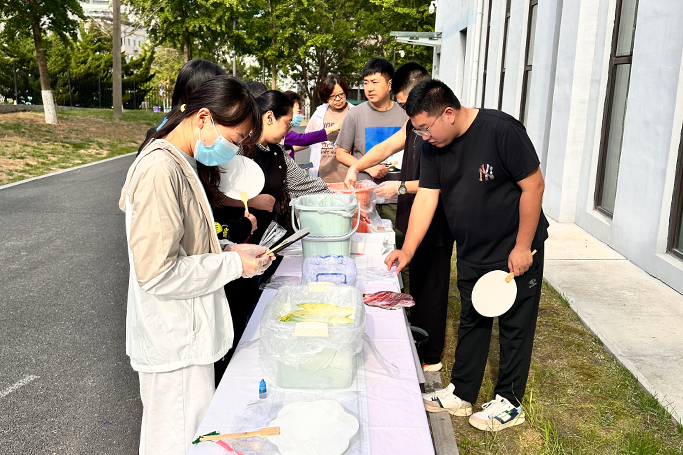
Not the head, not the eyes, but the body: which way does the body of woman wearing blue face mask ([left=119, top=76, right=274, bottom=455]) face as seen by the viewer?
to the viewer's right

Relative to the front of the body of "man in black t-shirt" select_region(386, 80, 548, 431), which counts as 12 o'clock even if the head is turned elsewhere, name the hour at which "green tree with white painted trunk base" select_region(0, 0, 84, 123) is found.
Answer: The green tree with white painted trunk base is roughly at 3 o'clock from the man in black t-shirt.

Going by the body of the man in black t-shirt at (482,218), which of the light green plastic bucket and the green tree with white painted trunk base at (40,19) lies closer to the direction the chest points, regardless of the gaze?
the light green plastic bucket

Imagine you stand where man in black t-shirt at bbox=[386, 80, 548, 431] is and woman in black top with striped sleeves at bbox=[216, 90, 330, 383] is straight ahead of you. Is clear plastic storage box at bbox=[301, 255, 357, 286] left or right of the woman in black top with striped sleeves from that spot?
left

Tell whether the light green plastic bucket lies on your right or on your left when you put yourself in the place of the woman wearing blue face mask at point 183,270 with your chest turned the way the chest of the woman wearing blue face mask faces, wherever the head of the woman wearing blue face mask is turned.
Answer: on your left

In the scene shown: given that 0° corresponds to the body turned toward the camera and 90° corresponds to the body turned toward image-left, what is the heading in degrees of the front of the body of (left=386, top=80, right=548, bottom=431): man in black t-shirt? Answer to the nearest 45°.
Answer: approximately 45°

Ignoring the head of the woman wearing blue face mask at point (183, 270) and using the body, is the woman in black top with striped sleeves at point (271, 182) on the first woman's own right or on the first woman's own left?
on the first woman's own left

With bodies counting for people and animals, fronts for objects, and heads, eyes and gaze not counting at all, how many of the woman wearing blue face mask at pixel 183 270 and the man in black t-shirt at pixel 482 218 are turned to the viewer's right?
1

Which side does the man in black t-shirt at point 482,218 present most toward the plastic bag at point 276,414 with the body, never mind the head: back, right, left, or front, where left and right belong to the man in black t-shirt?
front

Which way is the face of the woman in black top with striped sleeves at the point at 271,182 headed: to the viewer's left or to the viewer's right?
to the viewer's right

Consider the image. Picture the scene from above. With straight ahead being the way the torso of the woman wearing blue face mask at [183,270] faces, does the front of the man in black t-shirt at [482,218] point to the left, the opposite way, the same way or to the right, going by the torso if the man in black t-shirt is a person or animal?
the opposite way
